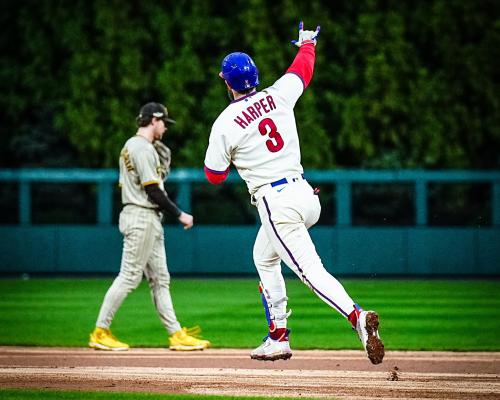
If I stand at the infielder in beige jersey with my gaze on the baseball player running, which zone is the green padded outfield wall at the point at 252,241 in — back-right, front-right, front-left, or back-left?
back-left

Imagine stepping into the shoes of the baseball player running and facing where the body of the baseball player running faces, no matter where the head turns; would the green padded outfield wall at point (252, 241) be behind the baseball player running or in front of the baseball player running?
in front

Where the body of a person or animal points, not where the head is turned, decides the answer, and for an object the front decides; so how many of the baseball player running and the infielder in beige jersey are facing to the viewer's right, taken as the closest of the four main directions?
1

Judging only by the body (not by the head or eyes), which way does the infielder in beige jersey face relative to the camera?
to the viewer's right

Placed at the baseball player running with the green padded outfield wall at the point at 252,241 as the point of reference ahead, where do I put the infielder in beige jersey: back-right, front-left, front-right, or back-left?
front-left

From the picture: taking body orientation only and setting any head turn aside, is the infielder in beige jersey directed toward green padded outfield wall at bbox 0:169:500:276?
no

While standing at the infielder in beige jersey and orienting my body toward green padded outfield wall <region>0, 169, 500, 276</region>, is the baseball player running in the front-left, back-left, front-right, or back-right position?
back-right
